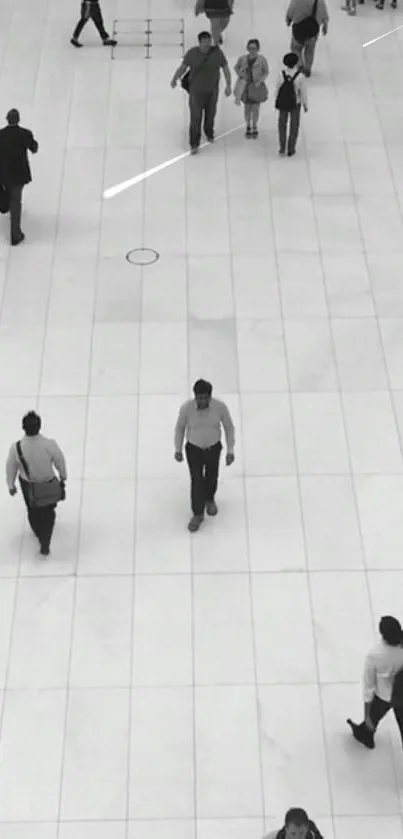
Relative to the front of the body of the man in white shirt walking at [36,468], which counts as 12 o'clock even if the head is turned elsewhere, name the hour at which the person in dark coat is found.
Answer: The person in dark coat is roughly at 12 o'clock from the man in white shirt walking.

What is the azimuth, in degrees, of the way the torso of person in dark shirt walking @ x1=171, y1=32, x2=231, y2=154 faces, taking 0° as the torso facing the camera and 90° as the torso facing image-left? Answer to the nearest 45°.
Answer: approximately 0°

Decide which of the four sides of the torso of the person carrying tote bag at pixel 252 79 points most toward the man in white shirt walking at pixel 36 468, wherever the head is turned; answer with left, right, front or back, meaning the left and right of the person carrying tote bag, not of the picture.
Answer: front

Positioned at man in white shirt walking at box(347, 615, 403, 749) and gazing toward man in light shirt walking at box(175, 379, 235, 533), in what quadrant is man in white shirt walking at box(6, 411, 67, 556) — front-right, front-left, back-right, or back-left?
front-left

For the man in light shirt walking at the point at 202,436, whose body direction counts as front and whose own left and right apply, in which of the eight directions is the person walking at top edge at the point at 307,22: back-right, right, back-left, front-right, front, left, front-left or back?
back

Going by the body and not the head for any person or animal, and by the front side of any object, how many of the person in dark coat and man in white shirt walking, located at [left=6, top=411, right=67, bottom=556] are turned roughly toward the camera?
0

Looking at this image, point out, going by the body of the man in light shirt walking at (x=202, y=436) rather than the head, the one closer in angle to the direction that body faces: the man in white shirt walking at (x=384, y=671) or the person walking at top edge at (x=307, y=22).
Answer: the man in white shirt walking

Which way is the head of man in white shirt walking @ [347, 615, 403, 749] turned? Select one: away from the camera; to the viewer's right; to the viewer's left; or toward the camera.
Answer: away from the camera

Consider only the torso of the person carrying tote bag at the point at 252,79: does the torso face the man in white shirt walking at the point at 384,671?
yes

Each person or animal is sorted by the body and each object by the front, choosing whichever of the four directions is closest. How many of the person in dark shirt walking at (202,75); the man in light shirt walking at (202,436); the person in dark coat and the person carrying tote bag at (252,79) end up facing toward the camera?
3

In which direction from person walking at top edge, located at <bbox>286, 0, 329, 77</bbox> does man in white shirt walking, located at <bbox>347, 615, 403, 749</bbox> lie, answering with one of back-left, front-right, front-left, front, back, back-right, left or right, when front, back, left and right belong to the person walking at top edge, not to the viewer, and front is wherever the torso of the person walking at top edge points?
back

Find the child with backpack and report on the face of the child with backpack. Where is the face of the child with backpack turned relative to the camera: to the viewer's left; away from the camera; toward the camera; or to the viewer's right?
away from the camera

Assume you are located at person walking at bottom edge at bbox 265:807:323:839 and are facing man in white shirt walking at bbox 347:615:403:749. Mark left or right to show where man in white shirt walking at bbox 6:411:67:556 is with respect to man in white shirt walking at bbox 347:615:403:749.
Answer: left

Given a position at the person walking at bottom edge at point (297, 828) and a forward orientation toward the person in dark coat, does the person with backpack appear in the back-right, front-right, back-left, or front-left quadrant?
front-right

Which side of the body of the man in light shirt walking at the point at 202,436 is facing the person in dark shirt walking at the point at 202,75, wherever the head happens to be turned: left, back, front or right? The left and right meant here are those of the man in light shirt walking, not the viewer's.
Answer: back

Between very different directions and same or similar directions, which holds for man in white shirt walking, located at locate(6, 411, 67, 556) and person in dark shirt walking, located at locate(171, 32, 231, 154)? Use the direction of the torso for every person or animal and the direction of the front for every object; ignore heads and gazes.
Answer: very different directions

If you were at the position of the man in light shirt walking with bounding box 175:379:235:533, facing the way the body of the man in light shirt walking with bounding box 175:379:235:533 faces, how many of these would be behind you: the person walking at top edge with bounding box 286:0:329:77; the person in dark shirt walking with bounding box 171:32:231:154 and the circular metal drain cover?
3

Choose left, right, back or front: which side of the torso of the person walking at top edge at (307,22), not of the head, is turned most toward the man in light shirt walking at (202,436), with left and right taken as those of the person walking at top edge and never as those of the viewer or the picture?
back

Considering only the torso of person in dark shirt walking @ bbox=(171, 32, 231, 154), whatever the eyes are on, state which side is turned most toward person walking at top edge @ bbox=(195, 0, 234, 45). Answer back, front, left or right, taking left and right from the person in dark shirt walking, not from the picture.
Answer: back

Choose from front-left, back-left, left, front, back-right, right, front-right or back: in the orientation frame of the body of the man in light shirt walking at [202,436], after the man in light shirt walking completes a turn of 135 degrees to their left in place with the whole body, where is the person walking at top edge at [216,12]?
front-left

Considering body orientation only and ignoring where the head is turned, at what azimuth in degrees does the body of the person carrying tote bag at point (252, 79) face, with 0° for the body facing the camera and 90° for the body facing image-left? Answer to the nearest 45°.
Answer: approximately 0°
